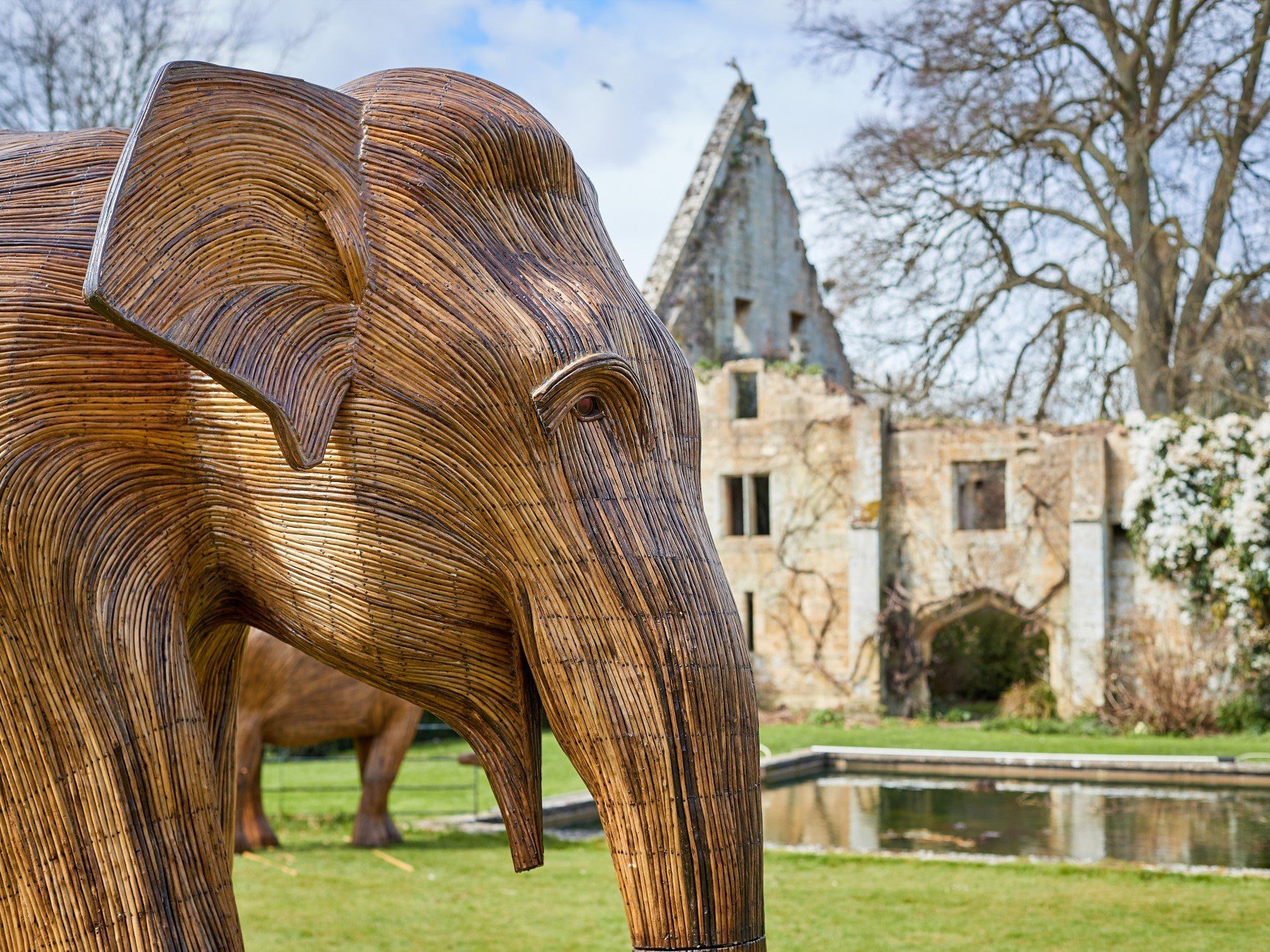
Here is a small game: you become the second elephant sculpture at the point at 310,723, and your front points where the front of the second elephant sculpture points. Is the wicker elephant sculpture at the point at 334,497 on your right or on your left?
on your left

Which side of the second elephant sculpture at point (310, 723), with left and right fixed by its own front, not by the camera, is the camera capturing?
left

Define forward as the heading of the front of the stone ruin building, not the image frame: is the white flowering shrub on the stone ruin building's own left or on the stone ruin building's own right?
on the stone ruin building's own left

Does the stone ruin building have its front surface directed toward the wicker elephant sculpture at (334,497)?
yes

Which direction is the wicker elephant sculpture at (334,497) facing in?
to the viewer's right

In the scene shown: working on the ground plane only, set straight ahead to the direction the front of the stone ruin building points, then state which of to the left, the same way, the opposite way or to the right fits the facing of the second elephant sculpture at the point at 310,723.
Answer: to the right

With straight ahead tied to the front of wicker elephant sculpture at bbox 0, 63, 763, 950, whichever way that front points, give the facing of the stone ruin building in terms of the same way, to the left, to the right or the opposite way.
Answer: to the right

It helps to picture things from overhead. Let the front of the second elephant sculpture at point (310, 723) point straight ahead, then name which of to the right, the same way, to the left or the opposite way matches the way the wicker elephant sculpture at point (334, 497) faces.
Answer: the opposite way

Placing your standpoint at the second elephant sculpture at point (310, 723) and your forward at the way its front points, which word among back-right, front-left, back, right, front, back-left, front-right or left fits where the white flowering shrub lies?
back-right

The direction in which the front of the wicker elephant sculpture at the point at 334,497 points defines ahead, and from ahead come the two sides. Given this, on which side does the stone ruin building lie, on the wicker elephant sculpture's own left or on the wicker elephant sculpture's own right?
on the wicker elephant sculpture's own left

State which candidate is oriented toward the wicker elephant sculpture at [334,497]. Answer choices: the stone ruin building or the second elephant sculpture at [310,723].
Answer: the stone ruin building

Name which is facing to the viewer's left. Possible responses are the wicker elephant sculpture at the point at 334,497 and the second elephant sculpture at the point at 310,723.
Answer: the second elephant sculpture
